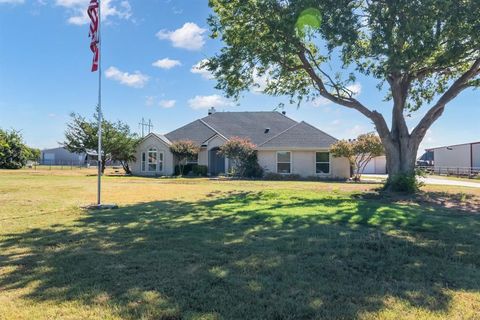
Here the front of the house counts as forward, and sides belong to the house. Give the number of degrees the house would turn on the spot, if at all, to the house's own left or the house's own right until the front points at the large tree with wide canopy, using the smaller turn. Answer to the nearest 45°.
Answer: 0° — it already faces it

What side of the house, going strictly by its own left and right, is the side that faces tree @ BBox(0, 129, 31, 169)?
right

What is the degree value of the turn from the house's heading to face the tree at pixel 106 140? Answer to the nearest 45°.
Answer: approximately 90° to its right

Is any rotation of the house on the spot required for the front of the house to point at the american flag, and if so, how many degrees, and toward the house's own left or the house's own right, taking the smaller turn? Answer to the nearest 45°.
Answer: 0° — it already faces it

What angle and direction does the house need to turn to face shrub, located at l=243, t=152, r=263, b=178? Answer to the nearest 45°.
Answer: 0° — it already faces it

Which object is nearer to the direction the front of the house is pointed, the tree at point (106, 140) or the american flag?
the american flag

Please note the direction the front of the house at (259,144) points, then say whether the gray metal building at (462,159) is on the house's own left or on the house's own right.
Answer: on the house's own left

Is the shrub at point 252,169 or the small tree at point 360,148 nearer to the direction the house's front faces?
the shrub

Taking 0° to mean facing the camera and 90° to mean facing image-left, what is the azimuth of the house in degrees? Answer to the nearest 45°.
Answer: approximately 0°
